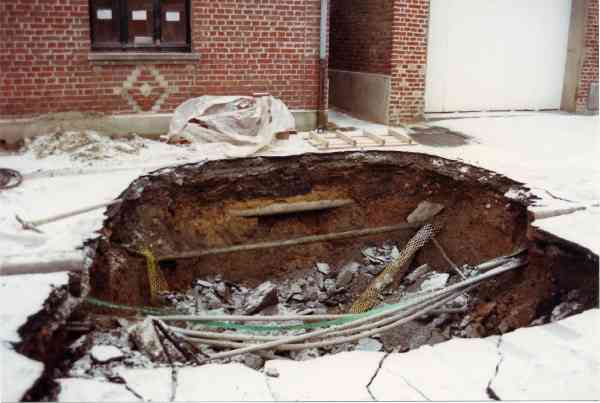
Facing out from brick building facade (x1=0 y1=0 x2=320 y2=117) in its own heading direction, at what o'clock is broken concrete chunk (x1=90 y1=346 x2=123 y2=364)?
The broken concrete chunk is roughly at 12 o'clock from the brick building facade.

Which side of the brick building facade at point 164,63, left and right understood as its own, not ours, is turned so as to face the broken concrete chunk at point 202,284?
front

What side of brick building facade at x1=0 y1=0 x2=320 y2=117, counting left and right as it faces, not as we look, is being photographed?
front

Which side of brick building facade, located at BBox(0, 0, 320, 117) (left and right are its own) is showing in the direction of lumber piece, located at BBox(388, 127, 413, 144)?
left

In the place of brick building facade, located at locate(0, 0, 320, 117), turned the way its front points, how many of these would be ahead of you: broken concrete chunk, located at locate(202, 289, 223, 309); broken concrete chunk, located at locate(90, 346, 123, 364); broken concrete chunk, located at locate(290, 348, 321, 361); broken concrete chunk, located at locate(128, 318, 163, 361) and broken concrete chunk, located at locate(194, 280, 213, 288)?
5

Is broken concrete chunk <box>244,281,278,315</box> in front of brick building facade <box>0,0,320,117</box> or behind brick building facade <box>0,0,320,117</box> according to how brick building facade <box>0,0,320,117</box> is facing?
in front

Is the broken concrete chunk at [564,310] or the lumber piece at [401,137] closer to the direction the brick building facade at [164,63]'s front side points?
the broken concrete chunk

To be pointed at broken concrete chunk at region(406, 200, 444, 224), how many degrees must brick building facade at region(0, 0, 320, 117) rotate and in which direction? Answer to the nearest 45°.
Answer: approximately 45° to its left

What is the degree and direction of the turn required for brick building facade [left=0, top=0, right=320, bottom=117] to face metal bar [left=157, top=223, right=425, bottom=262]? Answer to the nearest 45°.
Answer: approximately 45° to its left

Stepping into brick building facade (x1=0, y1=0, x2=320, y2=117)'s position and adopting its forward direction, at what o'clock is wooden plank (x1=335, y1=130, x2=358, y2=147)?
The wooden plank is roughly at 10 o'clock from the brick building facade.

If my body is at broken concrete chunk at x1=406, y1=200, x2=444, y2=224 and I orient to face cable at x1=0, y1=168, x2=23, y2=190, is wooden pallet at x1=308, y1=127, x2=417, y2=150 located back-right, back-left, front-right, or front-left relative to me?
front-right

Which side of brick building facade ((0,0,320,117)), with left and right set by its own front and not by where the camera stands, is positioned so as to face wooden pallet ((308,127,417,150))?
left

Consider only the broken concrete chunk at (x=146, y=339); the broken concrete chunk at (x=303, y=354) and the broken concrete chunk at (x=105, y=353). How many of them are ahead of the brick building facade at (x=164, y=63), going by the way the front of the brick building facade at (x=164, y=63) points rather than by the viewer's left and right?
3

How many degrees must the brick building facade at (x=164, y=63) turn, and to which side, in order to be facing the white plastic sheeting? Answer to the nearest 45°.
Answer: approximately 45° to its left

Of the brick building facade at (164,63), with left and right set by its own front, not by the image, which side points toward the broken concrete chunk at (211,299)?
front
